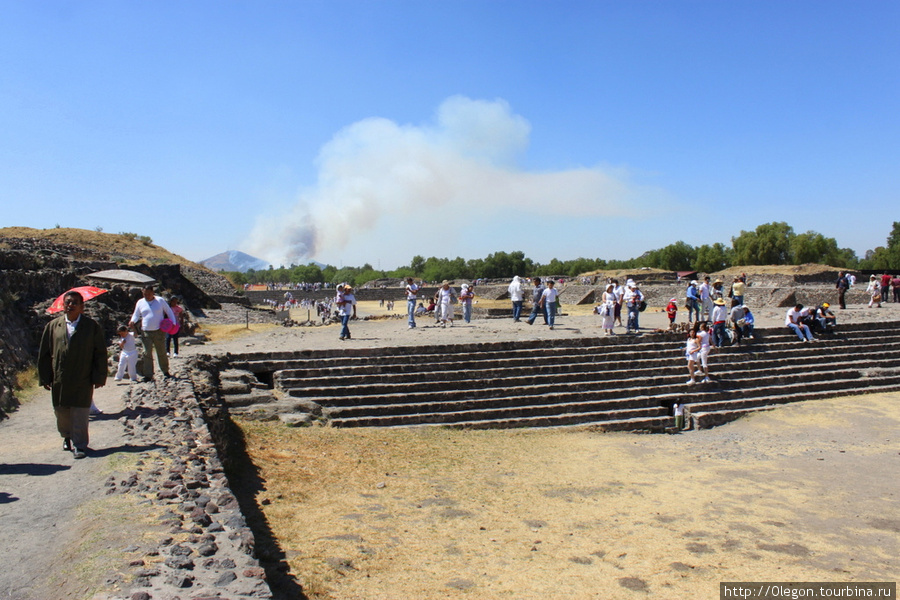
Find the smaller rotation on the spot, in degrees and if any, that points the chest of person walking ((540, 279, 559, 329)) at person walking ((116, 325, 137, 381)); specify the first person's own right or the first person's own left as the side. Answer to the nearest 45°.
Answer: approximately 45° to the first person's own right

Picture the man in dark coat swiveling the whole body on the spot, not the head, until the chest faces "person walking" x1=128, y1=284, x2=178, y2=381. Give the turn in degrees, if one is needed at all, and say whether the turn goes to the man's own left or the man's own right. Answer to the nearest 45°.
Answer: approximately 180°

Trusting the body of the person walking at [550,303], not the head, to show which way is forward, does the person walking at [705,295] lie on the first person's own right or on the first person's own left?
on the first person's own left

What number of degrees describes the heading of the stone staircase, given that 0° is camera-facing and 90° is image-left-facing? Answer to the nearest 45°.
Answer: approximately 0°

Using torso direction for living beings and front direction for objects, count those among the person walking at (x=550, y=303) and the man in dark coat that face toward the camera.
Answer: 2

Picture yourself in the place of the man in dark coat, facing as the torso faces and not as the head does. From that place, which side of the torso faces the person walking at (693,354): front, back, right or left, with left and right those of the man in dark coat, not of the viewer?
left

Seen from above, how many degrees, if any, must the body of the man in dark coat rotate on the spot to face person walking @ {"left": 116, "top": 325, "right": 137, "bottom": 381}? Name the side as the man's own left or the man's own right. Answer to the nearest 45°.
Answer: approximately 180°

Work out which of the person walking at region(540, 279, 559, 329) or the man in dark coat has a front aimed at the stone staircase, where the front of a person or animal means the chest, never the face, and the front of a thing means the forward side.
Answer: the person walking

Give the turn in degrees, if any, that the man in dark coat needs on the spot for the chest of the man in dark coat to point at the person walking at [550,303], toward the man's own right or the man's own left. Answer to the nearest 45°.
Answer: approximately 135° to the man's own left

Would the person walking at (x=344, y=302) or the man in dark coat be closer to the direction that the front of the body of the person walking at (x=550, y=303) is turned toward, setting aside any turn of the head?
the man in dark coat

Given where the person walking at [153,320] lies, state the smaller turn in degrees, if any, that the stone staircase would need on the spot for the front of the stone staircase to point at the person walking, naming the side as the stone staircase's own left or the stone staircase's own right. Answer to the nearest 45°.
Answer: approximately 45° to the stone staircase's own right

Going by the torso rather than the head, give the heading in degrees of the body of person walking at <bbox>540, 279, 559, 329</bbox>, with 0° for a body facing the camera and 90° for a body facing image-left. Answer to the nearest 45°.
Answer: approximately 0°
